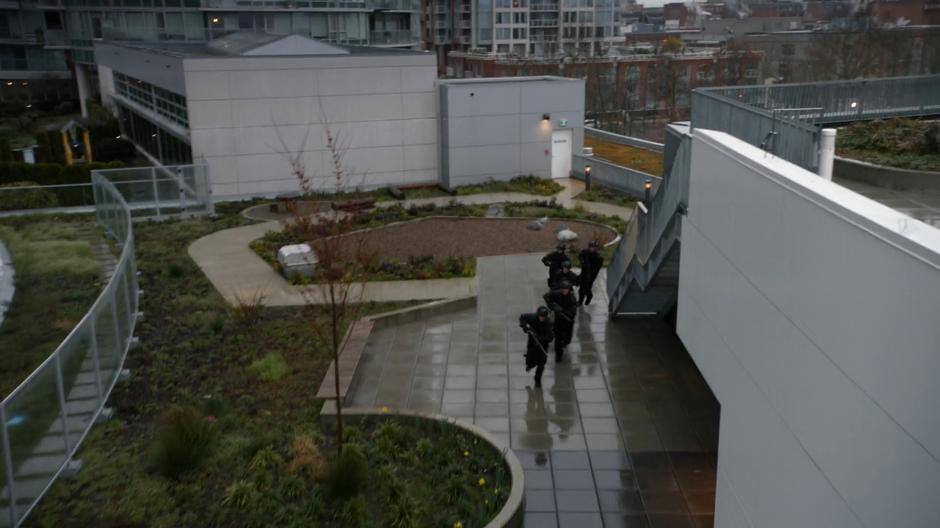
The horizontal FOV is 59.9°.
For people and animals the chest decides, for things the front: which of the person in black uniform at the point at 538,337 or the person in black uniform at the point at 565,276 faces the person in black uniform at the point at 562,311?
the person in black uniform at the point at 565,276

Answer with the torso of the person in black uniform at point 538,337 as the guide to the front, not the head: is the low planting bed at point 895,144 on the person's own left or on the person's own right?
on the person's own left

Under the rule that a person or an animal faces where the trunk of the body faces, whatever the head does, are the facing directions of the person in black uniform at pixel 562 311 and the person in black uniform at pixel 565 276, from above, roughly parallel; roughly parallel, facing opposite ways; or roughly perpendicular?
roughly parallel

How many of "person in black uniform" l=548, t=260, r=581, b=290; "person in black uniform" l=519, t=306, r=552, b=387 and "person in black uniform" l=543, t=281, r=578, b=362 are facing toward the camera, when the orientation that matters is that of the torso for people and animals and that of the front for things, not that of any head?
3

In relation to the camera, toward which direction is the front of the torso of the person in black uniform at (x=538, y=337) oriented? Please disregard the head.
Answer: toward the camera

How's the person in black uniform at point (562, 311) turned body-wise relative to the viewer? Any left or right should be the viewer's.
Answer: facing the viewer

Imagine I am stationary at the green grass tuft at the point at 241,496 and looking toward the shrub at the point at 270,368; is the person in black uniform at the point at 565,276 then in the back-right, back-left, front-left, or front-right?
front-right

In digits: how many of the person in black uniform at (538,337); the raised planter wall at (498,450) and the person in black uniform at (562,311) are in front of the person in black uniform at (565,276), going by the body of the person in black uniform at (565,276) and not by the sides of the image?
3

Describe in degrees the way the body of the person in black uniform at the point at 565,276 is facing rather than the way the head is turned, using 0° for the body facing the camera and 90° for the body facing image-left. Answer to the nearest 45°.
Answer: approximately 0°
